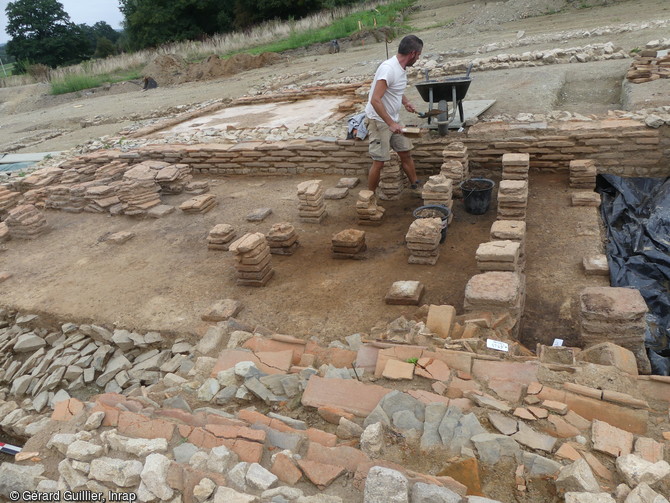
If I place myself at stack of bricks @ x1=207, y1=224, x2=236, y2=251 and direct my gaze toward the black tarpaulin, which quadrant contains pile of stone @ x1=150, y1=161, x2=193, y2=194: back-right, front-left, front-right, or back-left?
back-left

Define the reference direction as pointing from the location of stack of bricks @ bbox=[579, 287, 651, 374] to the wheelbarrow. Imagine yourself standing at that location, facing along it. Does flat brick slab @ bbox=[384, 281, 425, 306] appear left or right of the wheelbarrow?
left

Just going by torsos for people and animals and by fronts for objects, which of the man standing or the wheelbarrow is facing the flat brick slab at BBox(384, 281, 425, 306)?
the wheelbarrow

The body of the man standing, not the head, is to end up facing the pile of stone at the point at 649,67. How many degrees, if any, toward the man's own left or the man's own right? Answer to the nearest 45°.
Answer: approximately 45° to the man's own left

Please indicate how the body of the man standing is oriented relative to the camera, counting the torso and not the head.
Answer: to the viewer's right
